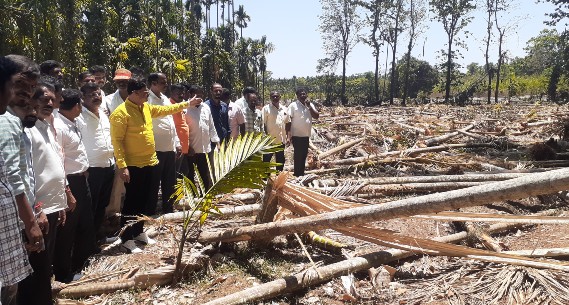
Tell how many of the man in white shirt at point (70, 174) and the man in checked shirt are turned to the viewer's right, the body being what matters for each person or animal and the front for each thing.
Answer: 2

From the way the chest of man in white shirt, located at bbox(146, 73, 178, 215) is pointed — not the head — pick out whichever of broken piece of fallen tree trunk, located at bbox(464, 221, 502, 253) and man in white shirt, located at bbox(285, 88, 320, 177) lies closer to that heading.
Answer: the broken piece of fallen tree trunk

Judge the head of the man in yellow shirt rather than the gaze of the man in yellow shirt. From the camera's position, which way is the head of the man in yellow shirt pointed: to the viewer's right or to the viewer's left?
to the viewer's right

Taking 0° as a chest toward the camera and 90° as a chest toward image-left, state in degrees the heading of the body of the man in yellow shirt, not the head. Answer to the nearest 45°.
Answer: approximately 315°

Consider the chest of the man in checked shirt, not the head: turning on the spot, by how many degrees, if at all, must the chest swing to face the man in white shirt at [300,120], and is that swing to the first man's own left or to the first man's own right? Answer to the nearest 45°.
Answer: approximately 45° to the first man's own left

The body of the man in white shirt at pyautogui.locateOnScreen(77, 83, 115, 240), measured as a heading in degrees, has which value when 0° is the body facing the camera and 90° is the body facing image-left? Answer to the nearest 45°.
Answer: approximately 315°

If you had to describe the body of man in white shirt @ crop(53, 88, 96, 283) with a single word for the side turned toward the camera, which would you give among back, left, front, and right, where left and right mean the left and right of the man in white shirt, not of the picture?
right

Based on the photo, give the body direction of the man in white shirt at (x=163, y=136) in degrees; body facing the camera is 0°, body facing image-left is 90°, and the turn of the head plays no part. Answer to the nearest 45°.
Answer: approximately 315°

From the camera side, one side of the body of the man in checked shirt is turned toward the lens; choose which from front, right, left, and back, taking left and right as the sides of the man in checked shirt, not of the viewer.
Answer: right

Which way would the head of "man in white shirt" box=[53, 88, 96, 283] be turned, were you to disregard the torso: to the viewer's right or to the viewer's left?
to the viewer's right

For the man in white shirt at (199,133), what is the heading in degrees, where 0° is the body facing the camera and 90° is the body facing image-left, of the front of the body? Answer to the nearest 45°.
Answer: approximately 315°

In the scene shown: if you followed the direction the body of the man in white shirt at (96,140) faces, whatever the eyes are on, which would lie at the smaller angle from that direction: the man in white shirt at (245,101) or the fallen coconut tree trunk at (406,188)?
the fallen coconut tree trunk
